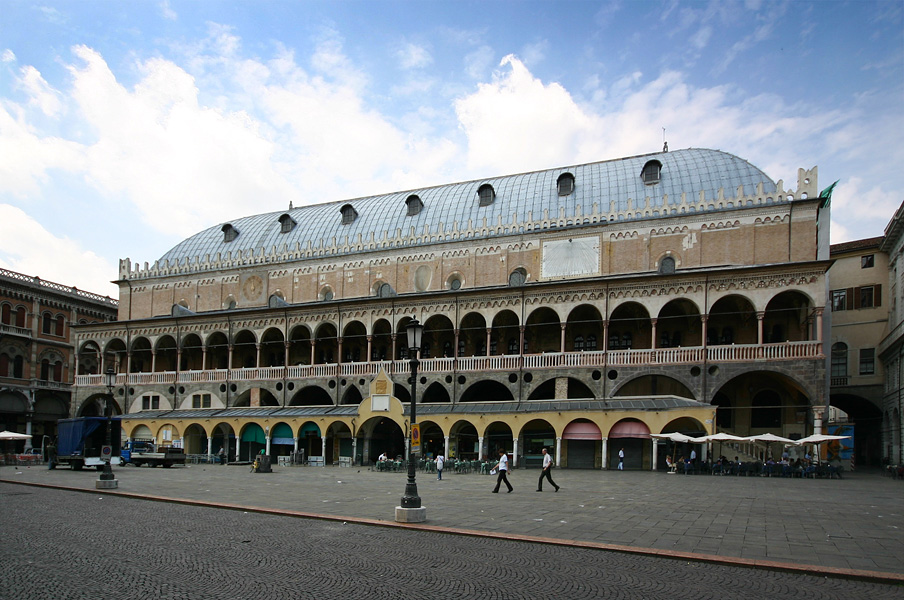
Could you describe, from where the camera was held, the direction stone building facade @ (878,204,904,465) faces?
facing to the left of the viewer

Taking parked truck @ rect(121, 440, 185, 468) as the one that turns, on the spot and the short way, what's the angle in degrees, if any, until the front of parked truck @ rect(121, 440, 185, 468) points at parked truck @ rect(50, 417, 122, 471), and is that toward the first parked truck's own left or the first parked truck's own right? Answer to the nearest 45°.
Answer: approximately 45° to the first parked truck's own left

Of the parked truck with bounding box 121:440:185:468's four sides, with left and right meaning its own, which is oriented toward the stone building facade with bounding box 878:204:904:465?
back

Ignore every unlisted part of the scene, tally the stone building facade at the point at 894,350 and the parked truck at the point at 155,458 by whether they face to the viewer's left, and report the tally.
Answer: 2

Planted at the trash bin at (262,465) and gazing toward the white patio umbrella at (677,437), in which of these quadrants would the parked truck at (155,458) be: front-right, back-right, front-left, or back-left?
back-left

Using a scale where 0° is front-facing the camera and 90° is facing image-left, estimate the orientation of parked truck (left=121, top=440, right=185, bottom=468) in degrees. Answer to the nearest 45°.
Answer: approximately 90°

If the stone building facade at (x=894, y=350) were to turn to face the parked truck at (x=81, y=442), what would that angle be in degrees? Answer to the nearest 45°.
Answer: approximately 45° to its left
